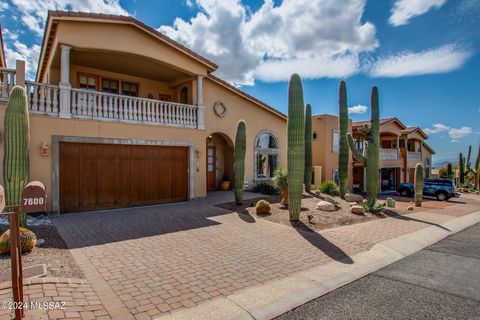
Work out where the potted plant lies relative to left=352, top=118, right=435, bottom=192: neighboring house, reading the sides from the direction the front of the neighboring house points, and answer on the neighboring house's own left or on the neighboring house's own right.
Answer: on the neighboring house's own right

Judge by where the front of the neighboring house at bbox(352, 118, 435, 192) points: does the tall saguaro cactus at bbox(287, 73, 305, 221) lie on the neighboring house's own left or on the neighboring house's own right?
on the neighboring house's own right

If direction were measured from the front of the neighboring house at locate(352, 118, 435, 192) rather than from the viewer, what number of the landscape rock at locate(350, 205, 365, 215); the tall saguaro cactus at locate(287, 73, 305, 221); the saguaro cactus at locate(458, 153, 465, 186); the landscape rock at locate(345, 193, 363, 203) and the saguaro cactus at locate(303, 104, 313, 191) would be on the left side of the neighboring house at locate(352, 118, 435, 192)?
1

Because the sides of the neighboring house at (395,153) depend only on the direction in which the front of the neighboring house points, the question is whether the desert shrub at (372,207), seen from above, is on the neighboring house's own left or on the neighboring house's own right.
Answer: on the neighboring house's own right

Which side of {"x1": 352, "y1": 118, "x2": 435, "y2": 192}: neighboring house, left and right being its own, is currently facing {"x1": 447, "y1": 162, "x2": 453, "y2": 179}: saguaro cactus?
left

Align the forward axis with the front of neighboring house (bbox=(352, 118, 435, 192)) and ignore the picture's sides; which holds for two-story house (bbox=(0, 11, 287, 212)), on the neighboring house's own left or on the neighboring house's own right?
on the neighboring house's own right

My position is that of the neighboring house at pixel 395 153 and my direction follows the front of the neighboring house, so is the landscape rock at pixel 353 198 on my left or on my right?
on my right

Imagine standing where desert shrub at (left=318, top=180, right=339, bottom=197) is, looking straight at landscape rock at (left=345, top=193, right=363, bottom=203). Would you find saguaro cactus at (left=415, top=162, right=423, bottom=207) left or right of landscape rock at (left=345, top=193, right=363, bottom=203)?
left

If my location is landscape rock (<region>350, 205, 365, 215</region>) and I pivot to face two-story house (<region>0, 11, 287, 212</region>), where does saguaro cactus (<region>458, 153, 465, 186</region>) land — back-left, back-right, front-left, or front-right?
back-right

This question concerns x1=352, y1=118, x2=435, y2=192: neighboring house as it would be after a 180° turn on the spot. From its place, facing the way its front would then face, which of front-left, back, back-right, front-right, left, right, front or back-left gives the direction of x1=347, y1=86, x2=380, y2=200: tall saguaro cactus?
back-left

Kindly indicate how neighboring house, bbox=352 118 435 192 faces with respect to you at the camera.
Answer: facing the viewer and to the right of the viewer

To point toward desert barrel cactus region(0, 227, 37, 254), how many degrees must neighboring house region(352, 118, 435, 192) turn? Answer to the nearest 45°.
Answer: approximately 45° to its right

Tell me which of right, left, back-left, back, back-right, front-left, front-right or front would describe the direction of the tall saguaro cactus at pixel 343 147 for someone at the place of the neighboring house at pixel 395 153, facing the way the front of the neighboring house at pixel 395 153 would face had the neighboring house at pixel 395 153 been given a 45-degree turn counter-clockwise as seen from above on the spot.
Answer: right
